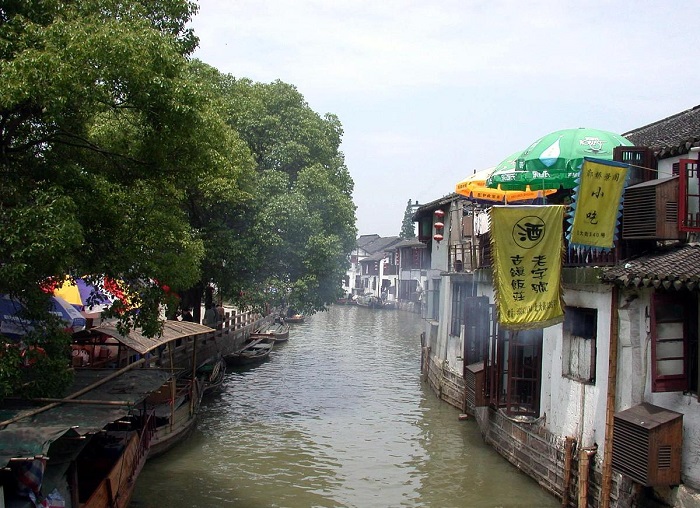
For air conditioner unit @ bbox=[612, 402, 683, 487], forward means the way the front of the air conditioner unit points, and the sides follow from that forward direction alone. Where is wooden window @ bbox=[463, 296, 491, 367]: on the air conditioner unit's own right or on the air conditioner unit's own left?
on the air conditioner unit's own right

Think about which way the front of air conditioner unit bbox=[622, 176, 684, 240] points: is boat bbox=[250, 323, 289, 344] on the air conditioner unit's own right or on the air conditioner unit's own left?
on the air conditioner unit's own right

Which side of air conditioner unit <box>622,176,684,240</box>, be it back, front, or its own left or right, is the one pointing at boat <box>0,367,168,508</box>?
front

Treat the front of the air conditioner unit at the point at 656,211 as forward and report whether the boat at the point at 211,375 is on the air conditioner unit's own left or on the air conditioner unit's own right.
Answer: on the air conditioner unit's own right

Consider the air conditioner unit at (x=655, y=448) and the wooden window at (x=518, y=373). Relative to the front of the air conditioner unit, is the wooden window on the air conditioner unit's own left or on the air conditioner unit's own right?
on the air conditioner unit's own right

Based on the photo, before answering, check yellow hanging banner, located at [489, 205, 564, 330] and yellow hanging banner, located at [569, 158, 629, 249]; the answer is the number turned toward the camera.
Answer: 2

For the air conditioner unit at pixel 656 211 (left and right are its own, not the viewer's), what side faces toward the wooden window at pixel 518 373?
right

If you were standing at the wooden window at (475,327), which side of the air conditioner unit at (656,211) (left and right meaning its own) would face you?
right

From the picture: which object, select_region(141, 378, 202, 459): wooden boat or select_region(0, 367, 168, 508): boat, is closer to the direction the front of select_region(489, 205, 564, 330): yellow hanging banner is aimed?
the boat

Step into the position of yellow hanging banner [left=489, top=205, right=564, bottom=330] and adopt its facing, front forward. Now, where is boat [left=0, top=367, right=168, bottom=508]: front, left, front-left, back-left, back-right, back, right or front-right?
front-right
